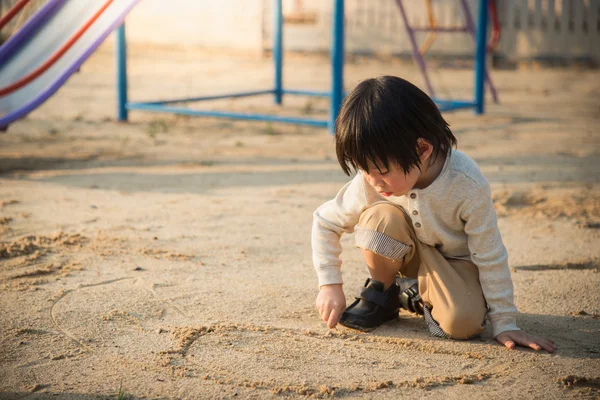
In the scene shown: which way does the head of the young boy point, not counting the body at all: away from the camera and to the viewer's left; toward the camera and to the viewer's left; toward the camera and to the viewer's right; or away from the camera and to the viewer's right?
toward the camera and to the viewer's left

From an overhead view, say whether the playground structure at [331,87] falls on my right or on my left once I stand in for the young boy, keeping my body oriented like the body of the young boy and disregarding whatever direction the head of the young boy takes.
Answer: on my right

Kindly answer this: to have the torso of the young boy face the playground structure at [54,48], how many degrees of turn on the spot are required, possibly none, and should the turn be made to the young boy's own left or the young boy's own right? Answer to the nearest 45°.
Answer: approximately 90° to the young boy's own right

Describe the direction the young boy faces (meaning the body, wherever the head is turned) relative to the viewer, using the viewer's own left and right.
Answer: facing the viewer and to the left of the viewer
